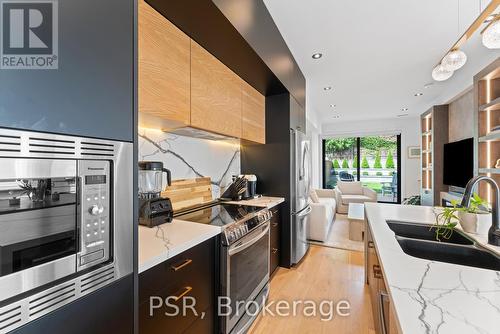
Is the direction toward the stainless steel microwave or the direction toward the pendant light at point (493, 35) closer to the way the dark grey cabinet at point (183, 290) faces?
the pendant light

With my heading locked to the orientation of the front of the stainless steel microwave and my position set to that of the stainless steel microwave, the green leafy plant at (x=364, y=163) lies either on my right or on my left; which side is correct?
on my left

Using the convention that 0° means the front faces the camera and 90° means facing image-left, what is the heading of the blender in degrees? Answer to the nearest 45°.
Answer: approximately 315°

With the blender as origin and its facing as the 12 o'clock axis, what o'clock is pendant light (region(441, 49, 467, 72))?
The pendant light is roughly at 11 o'clock from the blender.

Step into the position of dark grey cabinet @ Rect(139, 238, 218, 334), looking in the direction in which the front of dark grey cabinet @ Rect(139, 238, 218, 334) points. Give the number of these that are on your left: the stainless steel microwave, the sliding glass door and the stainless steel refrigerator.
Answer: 2

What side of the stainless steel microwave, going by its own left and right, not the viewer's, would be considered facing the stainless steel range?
left

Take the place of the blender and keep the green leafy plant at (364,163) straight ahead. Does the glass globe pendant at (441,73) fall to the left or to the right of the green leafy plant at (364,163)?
right

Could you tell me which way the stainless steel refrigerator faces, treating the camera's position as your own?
facing to the right of the viewer

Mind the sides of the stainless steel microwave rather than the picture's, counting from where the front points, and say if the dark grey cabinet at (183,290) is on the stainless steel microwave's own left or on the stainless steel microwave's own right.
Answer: on the stainless steel microwave's own left

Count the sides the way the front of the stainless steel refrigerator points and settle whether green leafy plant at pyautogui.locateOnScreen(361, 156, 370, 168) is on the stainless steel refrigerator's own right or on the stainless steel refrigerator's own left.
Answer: on the stainless steel refrigerator's own left

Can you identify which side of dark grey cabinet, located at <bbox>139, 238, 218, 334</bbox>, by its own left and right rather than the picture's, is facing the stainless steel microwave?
right

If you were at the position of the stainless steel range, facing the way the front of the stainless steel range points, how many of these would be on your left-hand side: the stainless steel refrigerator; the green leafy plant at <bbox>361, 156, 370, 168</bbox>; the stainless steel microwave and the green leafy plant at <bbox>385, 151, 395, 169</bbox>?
3
